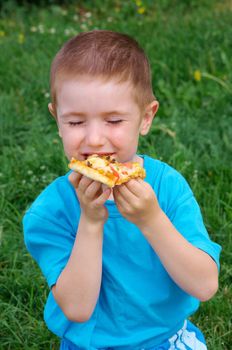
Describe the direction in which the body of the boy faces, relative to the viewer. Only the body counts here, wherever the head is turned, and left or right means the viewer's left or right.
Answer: facing the viewer
